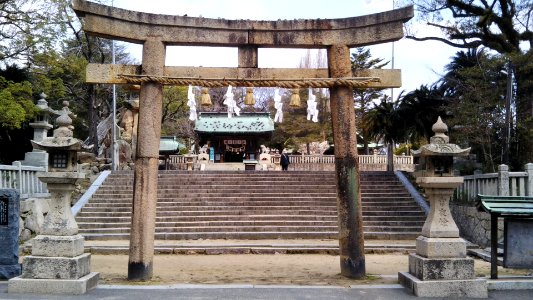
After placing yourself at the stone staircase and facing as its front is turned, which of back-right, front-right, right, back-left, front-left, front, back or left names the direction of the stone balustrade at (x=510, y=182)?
front-left

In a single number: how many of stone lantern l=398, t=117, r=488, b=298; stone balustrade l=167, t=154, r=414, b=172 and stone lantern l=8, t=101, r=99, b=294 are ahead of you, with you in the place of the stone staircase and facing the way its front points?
2

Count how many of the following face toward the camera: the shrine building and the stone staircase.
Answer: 2

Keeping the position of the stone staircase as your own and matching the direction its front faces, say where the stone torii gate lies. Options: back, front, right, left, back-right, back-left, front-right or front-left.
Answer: front

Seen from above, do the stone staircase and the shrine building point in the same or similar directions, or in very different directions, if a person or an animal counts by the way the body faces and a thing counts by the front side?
same or similar directions

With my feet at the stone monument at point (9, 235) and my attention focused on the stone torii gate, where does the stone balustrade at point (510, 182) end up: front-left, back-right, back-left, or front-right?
front-left

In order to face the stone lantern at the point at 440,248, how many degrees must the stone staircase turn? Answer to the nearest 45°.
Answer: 0° — it already faces it

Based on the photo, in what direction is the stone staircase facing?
toward the camera

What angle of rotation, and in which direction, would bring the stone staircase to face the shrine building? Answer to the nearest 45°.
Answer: approximately 180°

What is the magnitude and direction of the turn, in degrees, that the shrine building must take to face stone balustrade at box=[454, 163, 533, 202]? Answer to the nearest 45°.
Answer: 0° — it already faces it

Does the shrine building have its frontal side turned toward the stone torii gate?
yes

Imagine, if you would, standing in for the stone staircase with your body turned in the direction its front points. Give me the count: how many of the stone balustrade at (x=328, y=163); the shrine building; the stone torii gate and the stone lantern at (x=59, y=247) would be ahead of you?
2

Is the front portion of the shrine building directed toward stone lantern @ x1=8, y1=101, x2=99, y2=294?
yes

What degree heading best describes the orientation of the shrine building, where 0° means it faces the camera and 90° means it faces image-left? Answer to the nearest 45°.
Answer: approximately 0°
